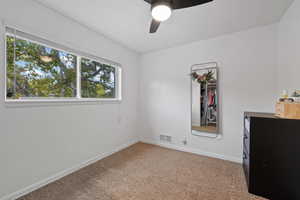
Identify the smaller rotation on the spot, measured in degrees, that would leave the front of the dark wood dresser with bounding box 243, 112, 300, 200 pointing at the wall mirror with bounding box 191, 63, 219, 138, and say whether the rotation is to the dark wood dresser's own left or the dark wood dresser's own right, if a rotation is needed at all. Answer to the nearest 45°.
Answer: approximately 45° to the dark wood dresser's own right

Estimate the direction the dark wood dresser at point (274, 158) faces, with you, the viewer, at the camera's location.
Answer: facing to the left of the viewer
